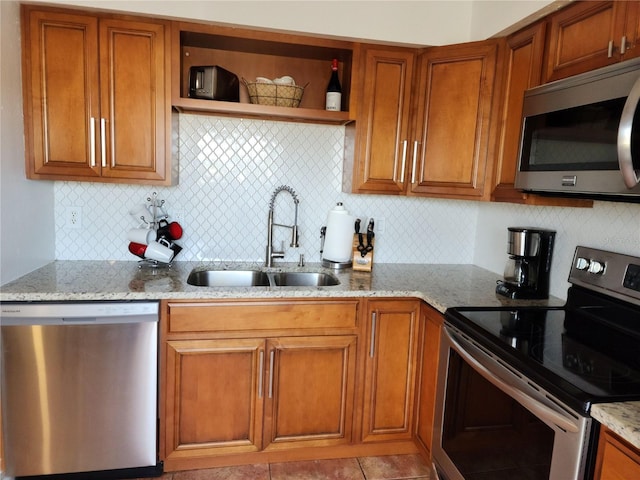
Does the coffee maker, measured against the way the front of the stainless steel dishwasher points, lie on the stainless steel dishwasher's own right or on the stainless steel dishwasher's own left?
on the stainless steel dishwasher's own left

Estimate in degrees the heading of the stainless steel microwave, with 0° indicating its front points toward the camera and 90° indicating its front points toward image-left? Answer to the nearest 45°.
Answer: approximately 45°

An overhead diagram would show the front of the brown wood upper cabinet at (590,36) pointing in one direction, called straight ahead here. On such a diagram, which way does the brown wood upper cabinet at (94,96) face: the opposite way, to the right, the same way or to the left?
to the left

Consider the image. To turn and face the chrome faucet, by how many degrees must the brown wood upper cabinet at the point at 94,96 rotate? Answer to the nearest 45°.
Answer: approximately 90° to its left

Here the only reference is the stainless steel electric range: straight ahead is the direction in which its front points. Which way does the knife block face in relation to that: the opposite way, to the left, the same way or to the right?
to the left

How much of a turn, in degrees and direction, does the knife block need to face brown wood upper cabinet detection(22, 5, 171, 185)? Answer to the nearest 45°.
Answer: approximately 90° to its right
